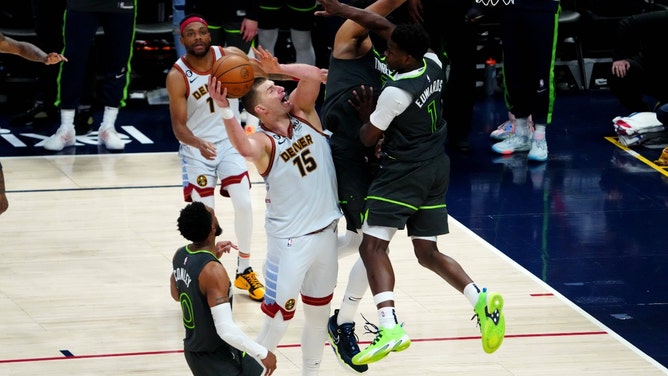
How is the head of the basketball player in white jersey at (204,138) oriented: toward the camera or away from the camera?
toward the camera

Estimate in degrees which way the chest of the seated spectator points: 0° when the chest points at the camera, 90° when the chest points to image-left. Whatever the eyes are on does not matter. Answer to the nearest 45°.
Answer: approximately 45°

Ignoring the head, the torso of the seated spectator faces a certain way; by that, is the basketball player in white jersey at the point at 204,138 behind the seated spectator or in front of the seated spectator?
in front

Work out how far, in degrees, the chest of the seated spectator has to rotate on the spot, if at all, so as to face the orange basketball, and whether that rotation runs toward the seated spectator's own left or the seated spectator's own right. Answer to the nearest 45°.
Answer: approximately 45° to the seated spectator's own left

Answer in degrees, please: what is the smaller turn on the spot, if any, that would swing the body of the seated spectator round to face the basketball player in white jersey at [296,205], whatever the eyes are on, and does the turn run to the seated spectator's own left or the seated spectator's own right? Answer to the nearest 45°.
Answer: approximately 45° to the seated spectator's own left
